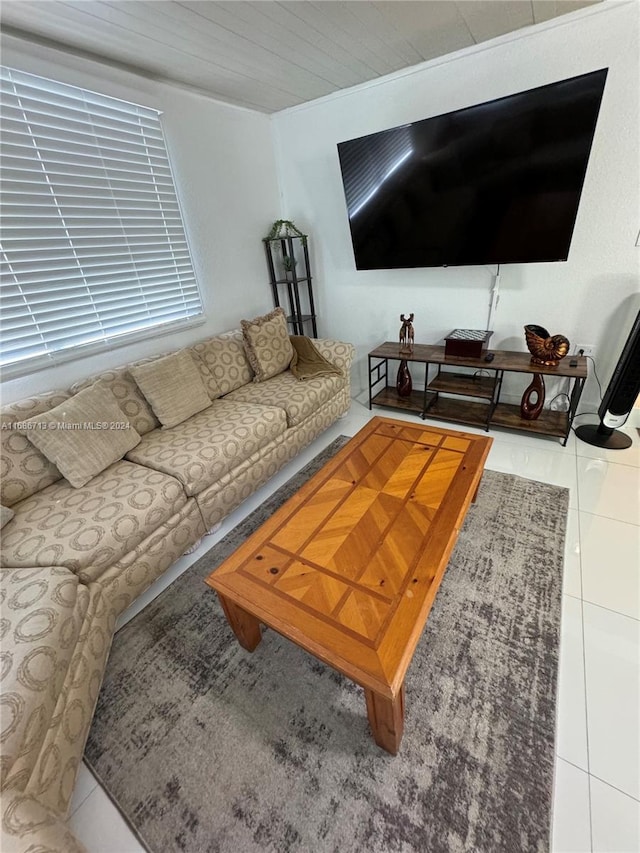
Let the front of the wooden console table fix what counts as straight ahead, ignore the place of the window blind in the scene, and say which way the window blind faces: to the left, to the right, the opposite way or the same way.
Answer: to the left

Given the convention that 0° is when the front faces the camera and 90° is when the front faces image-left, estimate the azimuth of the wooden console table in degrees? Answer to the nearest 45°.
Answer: approximately 0°

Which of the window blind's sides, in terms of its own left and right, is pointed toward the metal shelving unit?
left

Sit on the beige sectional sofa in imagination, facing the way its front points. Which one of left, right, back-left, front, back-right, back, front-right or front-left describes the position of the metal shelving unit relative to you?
left

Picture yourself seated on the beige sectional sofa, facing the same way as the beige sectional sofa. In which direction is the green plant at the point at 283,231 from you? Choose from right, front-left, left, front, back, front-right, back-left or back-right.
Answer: left

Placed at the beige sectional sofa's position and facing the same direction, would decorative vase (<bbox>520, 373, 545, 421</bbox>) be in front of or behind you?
in front

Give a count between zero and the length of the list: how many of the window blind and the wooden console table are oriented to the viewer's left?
0

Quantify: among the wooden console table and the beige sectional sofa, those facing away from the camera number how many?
0

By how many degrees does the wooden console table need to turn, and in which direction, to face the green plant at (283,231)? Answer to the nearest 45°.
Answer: approximately 90° to its right

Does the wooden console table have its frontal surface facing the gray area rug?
yes

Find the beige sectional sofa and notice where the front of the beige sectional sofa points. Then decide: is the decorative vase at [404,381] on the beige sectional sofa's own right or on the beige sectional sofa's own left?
on the beige sectional sofa's own left

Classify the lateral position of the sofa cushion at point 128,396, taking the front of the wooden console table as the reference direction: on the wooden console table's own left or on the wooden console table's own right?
on the wooden console table's own right

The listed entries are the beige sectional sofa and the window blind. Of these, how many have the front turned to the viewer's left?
0

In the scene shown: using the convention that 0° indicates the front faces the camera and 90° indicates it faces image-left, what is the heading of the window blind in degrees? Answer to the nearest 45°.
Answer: approximately 315°

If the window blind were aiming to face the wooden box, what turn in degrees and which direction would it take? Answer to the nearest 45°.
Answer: approximately 45° to its left
